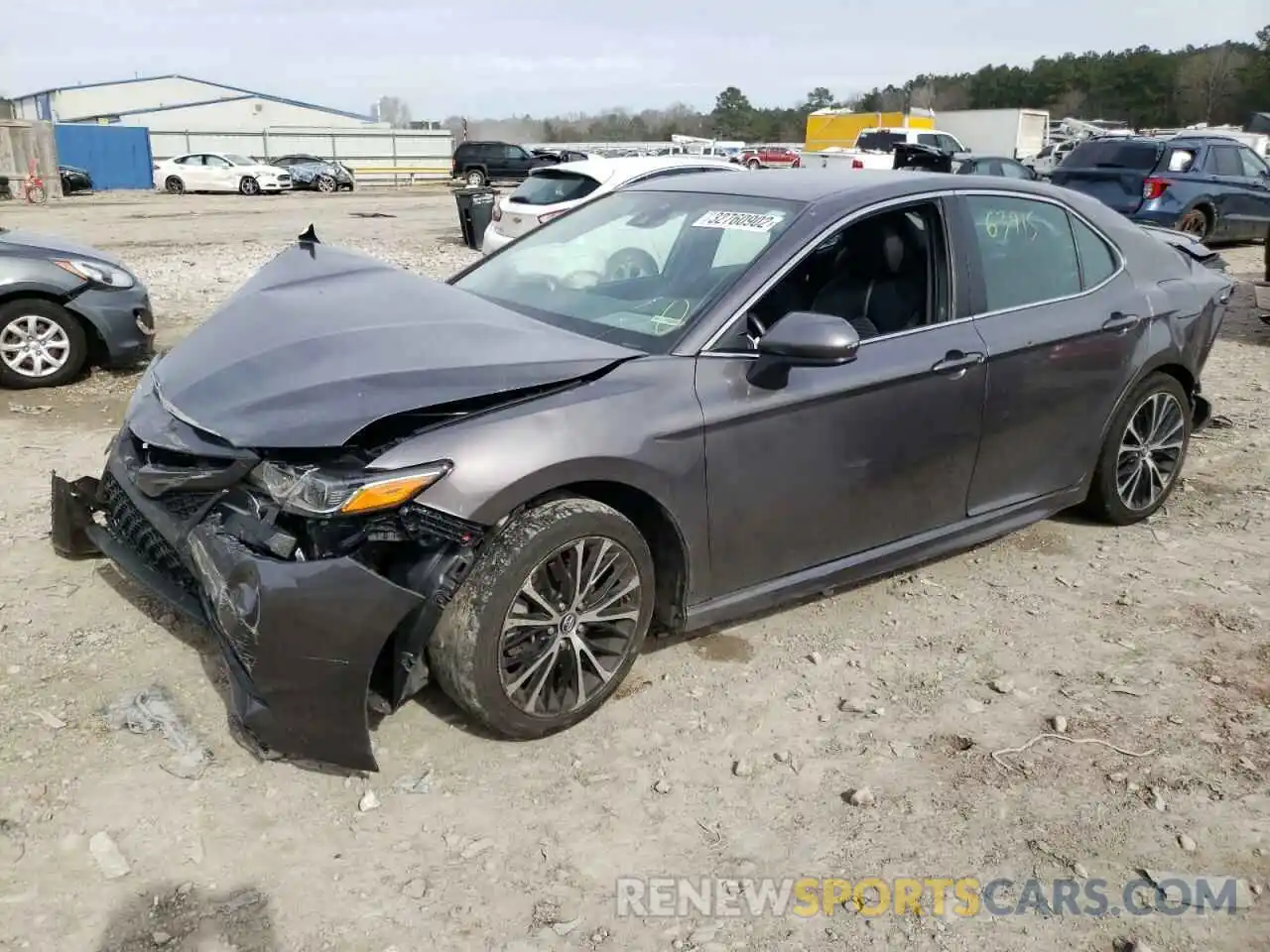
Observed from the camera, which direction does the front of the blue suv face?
facing away from the viewer and to the right of the viewer

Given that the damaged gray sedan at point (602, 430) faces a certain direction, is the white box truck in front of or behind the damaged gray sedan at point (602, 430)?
behind

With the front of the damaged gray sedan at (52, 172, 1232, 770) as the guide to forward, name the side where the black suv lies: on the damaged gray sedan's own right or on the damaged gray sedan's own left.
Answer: on the damaged gray sedan's own right

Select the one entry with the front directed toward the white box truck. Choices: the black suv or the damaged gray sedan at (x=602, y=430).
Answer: the black suv

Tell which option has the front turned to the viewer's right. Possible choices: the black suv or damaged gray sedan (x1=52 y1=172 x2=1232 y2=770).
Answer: the black suv

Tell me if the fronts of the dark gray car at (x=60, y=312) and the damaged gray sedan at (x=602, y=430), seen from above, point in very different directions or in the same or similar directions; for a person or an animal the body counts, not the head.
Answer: very different directions

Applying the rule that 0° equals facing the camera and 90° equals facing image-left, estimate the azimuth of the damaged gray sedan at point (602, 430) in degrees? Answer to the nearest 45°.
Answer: approximately 45°

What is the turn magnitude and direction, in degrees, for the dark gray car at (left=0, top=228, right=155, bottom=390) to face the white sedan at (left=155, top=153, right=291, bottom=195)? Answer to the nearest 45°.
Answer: approximately 90° to its left

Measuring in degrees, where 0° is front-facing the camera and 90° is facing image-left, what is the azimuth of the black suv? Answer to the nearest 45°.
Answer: approximately 270°

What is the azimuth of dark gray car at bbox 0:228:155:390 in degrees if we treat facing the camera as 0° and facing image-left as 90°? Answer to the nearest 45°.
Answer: approximately 270°
